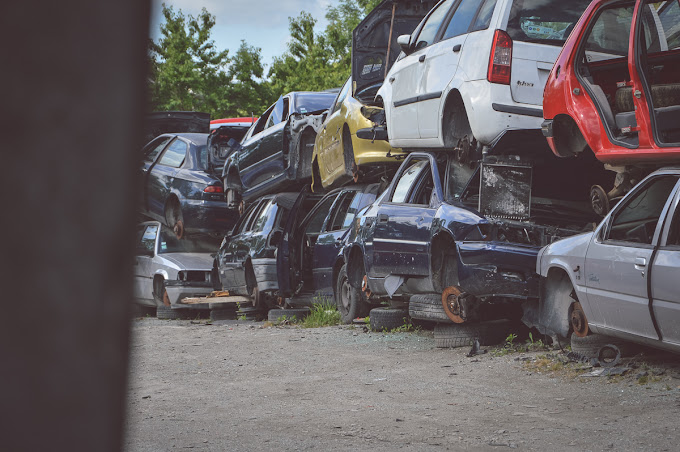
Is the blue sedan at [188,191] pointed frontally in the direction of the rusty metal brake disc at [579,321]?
no

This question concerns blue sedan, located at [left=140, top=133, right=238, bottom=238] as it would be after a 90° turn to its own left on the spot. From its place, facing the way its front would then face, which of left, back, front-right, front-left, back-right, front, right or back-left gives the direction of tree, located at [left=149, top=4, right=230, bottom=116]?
back-right

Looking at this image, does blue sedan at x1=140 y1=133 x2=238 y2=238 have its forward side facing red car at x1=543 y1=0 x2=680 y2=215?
no

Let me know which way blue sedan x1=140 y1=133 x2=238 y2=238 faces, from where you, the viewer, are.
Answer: facing away from the viewer and to the left of the viewer

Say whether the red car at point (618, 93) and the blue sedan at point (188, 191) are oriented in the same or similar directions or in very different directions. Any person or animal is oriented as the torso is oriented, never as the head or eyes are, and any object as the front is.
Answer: very different directions

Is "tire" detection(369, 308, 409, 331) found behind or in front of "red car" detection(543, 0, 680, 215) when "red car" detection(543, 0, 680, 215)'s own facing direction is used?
behind

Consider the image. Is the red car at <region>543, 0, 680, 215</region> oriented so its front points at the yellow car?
no

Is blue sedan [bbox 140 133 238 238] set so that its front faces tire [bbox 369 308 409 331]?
no

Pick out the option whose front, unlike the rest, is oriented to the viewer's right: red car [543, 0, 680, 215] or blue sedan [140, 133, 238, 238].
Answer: the red car
